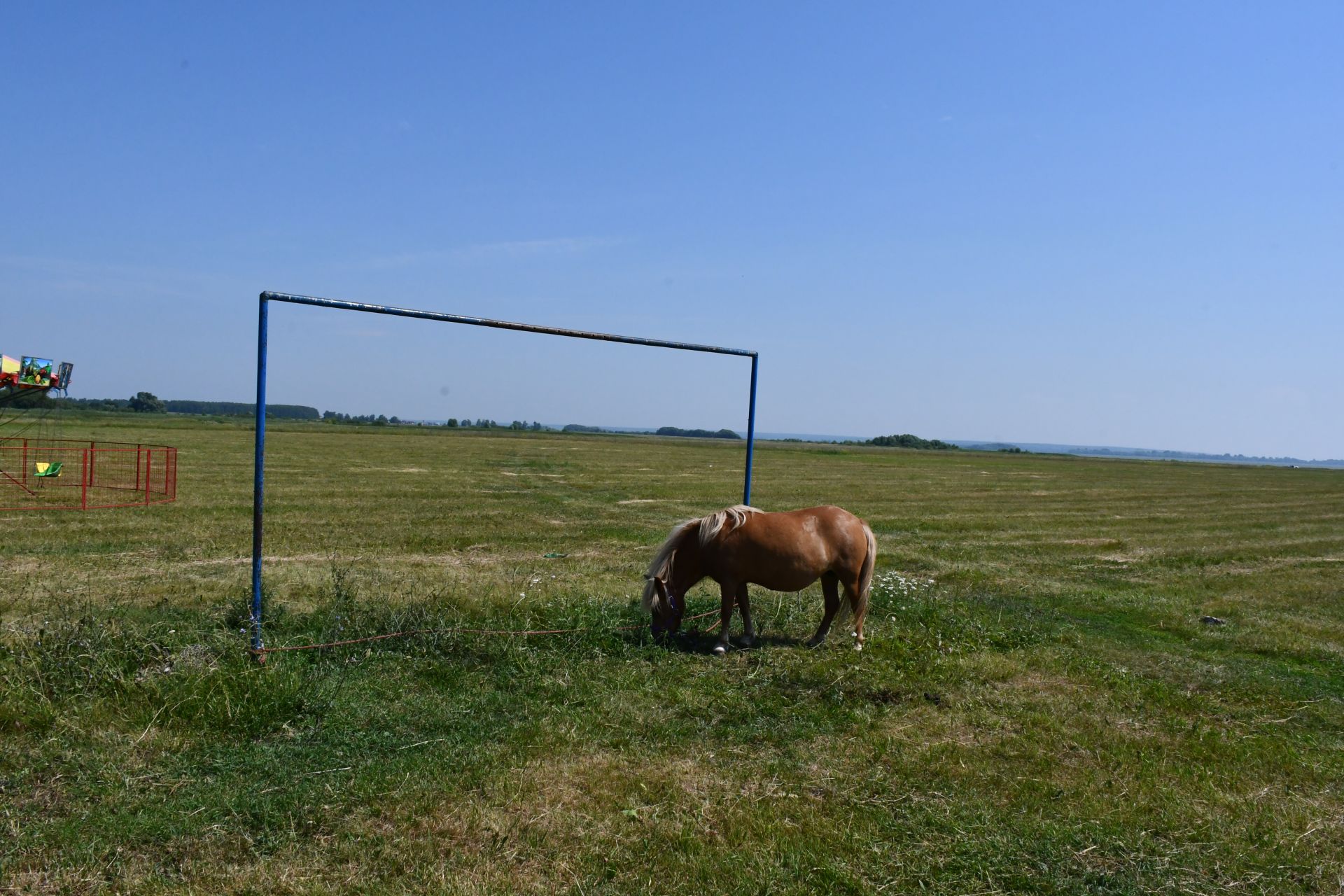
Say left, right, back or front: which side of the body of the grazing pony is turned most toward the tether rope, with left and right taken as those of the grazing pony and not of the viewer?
front

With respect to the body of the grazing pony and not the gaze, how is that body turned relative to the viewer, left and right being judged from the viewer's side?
facing to the left of the viewer

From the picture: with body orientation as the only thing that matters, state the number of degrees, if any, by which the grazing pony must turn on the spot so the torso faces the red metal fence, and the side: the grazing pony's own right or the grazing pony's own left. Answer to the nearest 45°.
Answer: approximately 45° to the grazing pony's own right
